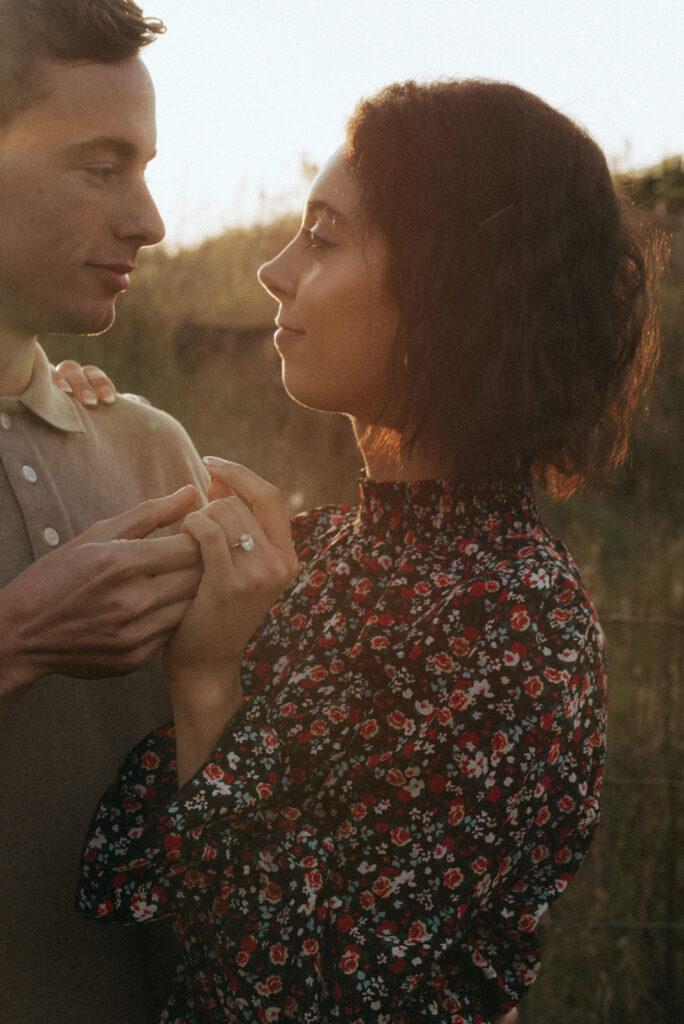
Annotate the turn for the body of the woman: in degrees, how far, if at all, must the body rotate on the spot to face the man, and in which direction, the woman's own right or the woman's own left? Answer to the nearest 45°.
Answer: approximately 45° to the woman's own right

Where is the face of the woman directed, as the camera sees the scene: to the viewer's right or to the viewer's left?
to the viewer's left

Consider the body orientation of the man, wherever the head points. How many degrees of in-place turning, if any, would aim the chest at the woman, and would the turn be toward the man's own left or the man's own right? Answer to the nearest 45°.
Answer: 0° — they already face them

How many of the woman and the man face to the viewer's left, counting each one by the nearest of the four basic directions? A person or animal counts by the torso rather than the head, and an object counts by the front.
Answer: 1

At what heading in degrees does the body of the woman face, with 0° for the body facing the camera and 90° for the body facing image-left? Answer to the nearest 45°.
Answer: approximately 90°

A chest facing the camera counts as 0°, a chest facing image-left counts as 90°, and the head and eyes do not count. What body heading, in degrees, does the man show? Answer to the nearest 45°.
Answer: approximately 315°
